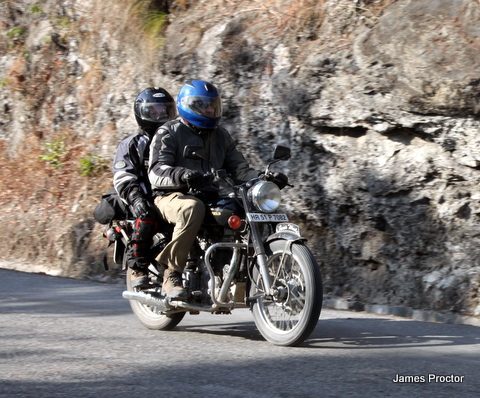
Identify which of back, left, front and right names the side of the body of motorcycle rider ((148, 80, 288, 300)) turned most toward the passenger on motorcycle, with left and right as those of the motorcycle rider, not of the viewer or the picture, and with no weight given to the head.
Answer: back

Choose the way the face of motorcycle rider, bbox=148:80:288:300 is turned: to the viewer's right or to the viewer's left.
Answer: to the viewer's right

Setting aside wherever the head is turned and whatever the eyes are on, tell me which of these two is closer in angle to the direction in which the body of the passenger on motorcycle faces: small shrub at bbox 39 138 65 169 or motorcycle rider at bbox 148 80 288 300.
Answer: the motorcycle rider

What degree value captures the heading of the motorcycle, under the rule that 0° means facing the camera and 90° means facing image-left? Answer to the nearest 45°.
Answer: approximately 315°

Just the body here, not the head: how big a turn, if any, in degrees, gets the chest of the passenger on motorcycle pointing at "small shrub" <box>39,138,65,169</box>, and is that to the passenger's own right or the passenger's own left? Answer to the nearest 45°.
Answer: approximately 135° to the passenger's own left

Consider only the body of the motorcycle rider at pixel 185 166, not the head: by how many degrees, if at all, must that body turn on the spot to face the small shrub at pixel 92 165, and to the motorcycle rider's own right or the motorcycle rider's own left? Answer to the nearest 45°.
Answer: approximately 135° to the motorcycle rider's own left

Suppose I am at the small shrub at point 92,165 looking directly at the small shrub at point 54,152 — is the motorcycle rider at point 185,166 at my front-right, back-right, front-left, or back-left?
back-left

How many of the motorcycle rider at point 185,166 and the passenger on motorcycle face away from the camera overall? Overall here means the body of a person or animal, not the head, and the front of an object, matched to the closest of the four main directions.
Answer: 0

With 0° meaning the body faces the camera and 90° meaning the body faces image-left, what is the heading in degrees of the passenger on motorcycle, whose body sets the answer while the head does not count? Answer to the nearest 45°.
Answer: approximately 315°

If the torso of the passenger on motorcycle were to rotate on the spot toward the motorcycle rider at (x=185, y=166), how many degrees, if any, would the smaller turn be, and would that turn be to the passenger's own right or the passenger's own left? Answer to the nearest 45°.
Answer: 0° — they already face them

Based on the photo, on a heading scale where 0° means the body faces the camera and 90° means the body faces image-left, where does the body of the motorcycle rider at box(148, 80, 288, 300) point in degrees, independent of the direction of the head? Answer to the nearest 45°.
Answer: approximately 315°

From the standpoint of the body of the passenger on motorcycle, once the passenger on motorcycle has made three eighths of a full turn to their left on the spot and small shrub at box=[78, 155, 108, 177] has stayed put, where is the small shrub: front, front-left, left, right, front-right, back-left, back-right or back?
front
